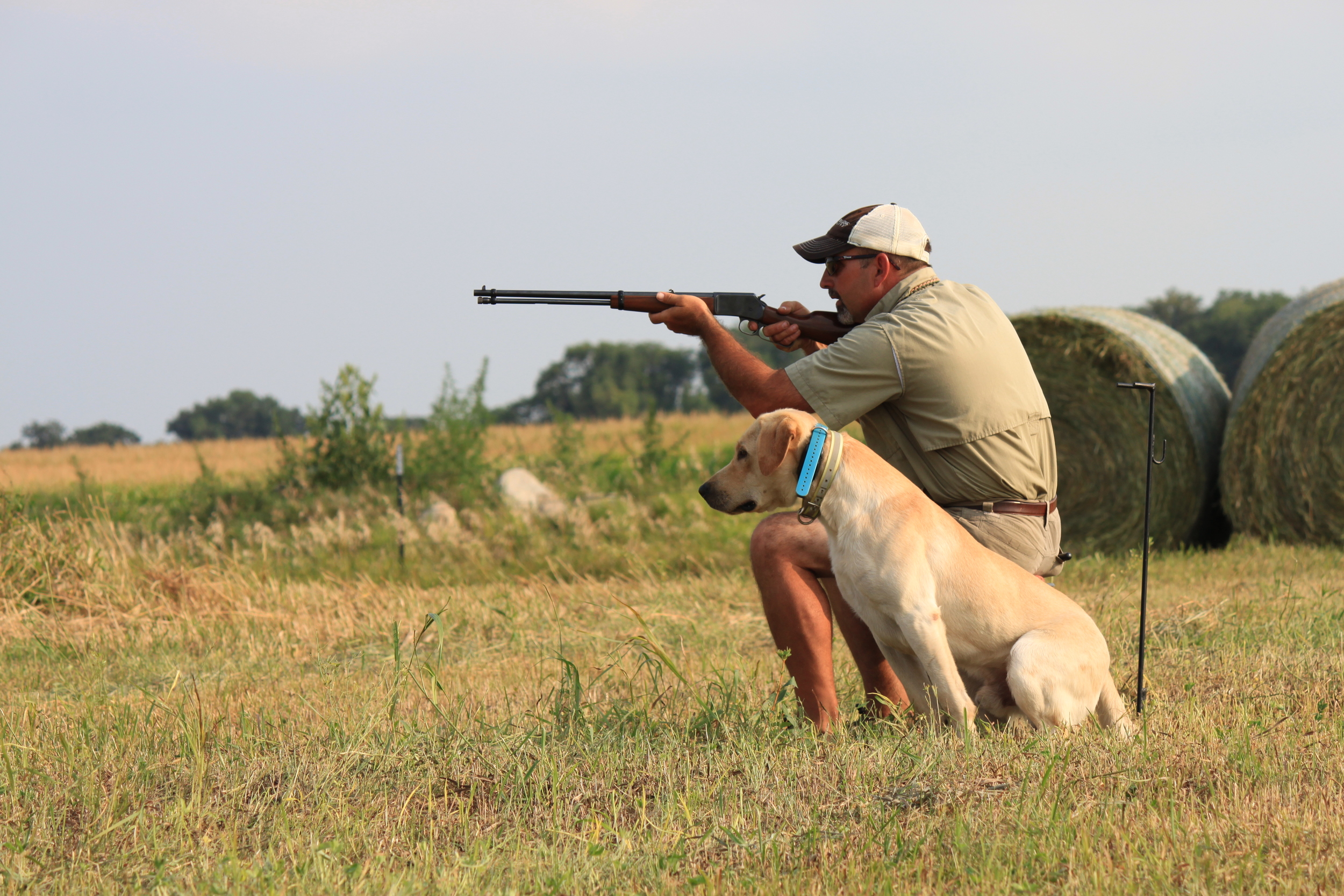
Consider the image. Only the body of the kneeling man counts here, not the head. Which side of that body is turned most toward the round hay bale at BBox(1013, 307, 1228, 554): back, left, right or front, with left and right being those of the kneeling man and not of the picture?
right

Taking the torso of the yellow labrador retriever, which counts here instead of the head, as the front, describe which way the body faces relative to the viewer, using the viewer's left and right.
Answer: facing to the left of the viewer

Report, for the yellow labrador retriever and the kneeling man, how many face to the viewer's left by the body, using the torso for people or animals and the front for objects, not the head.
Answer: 2

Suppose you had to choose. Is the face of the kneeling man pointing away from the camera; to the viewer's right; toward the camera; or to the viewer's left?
to the viewer's left

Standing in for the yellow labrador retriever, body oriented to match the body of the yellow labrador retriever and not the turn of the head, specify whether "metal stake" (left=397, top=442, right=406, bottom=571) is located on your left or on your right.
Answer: on your right

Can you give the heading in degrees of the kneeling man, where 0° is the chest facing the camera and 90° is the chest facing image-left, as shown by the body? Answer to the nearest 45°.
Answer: approximately 90°

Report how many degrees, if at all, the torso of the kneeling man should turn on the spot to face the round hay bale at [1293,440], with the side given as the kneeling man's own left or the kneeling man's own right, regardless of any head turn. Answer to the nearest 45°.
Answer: approximately 135° to the kneeling man's own right

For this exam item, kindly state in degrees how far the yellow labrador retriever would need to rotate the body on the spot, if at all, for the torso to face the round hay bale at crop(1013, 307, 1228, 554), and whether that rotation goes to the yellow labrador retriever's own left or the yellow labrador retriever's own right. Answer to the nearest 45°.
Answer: approximately 90° to the yellow labrador retriever's own right
